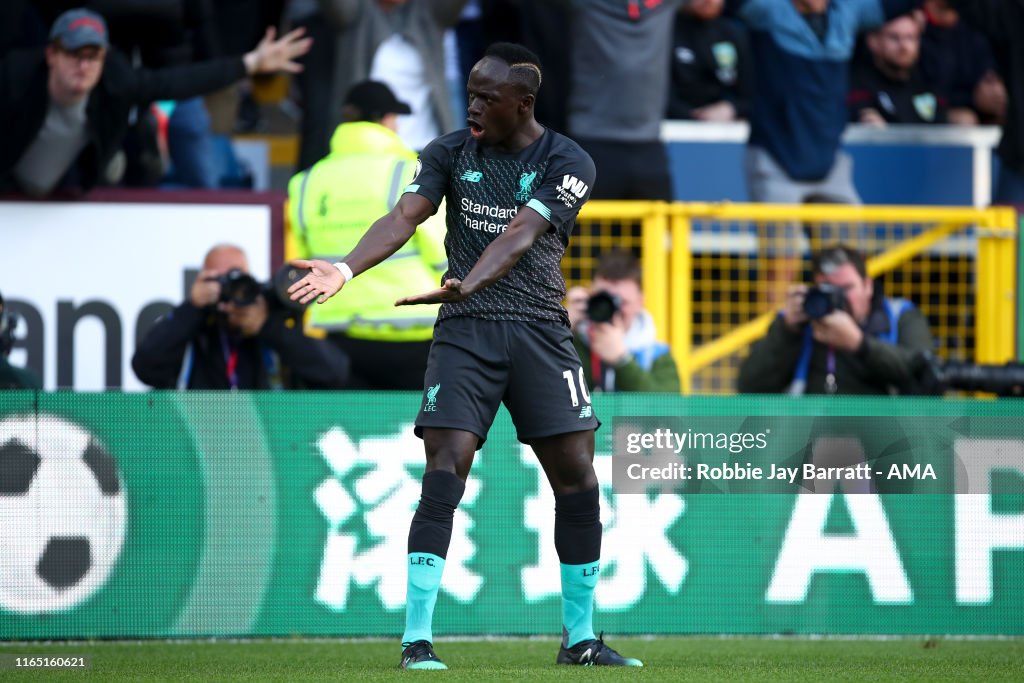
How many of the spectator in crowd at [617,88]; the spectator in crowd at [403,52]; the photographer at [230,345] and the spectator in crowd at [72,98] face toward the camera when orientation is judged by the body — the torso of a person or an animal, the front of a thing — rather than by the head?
4

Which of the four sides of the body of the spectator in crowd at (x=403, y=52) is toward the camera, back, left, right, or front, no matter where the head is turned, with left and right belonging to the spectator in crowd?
front

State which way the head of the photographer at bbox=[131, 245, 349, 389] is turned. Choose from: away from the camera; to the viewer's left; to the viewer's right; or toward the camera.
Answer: toward the camera

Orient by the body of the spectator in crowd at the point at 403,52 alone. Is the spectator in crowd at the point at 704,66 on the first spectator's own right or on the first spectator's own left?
on the first spectator's own left

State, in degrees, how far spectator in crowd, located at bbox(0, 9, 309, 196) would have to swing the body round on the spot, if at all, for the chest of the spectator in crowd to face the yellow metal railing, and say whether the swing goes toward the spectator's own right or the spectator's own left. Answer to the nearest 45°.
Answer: approximately 90° to the spectator's own left

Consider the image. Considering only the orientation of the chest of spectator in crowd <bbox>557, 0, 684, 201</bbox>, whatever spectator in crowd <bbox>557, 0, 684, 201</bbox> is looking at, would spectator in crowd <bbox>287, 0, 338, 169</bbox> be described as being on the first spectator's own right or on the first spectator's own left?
on the first spectator's own right

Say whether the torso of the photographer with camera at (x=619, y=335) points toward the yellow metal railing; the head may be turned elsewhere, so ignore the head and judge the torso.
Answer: no

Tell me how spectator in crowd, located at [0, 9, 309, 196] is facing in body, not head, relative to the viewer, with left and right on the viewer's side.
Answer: facing the viewer

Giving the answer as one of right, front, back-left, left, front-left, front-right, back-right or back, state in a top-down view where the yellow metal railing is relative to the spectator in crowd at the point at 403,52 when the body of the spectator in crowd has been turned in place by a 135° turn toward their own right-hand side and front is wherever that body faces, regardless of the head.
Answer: back-right

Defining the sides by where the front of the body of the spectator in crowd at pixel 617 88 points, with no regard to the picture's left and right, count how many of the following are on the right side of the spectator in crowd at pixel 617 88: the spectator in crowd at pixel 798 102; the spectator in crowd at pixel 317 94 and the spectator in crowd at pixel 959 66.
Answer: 1
